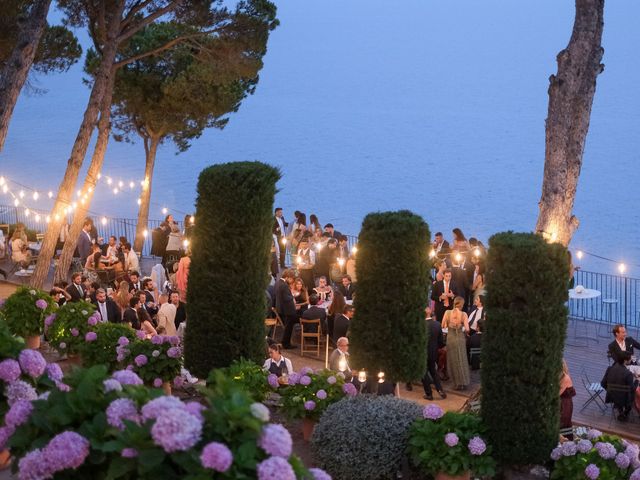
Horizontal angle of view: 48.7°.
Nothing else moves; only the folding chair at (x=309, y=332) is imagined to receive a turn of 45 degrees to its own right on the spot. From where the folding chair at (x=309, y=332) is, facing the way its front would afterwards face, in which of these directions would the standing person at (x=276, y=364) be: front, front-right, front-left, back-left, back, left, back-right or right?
back-right

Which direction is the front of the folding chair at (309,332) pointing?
away from the camera

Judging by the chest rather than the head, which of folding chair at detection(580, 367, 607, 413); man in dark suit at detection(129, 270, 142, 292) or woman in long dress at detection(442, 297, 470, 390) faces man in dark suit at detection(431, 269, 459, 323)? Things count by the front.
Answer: the woman in long dress

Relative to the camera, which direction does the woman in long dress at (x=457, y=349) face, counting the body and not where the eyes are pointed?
away from the camera

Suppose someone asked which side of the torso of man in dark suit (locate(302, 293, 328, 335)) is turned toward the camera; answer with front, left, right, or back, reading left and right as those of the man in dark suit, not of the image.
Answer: back

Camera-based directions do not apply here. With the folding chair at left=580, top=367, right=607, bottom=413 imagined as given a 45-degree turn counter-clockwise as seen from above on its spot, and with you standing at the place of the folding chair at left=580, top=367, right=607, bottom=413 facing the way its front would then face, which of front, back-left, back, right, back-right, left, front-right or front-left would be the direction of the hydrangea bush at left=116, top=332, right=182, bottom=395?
back
